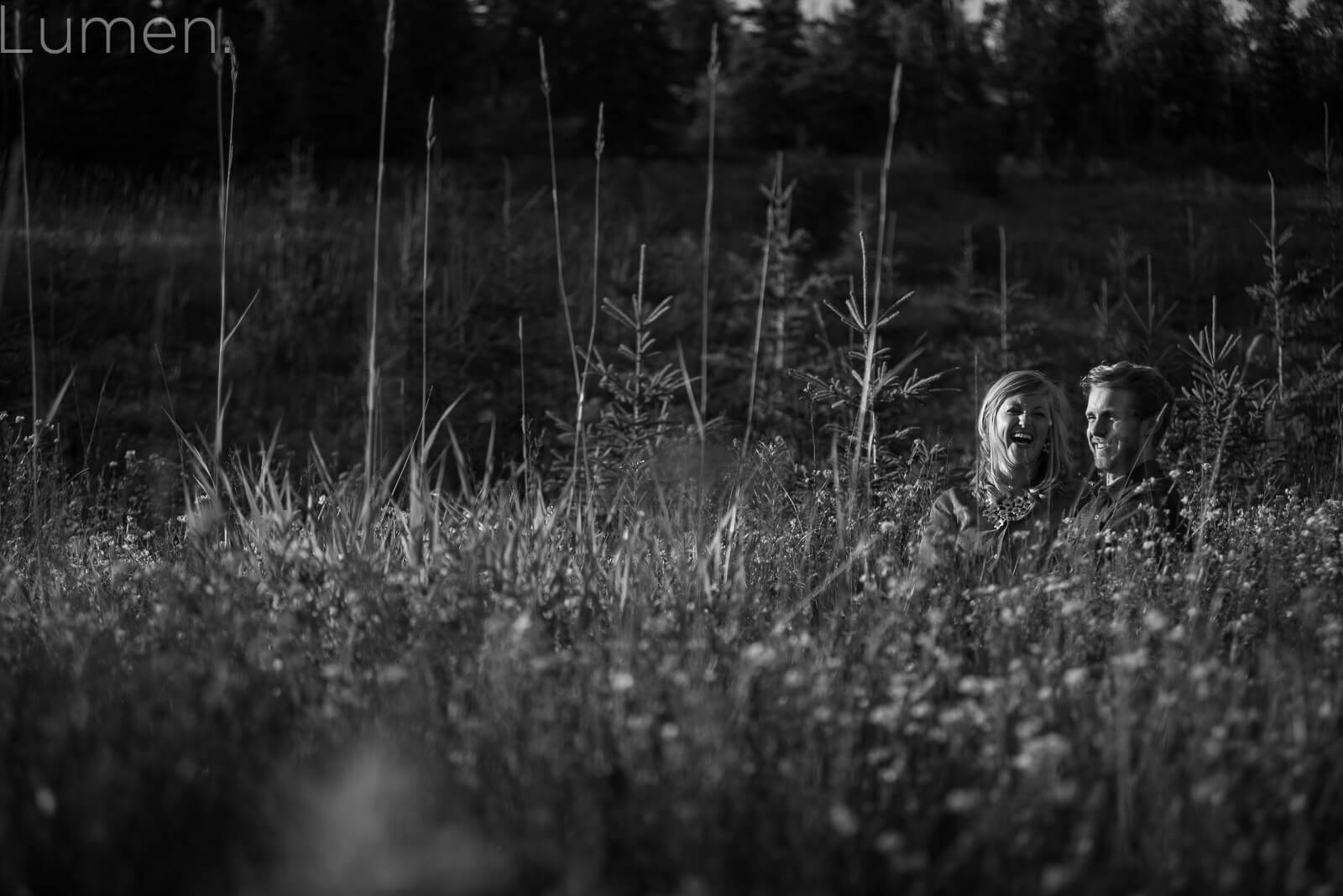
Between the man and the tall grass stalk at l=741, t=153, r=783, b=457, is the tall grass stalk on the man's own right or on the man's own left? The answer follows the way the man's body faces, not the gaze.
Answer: on the man's own right

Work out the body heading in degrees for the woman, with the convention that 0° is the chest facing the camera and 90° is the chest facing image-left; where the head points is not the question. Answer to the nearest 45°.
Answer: approximately 0°

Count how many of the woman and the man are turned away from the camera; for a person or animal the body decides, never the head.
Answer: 0

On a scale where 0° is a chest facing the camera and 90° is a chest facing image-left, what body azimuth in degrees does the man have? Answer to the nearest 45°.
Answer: approximately 45°
